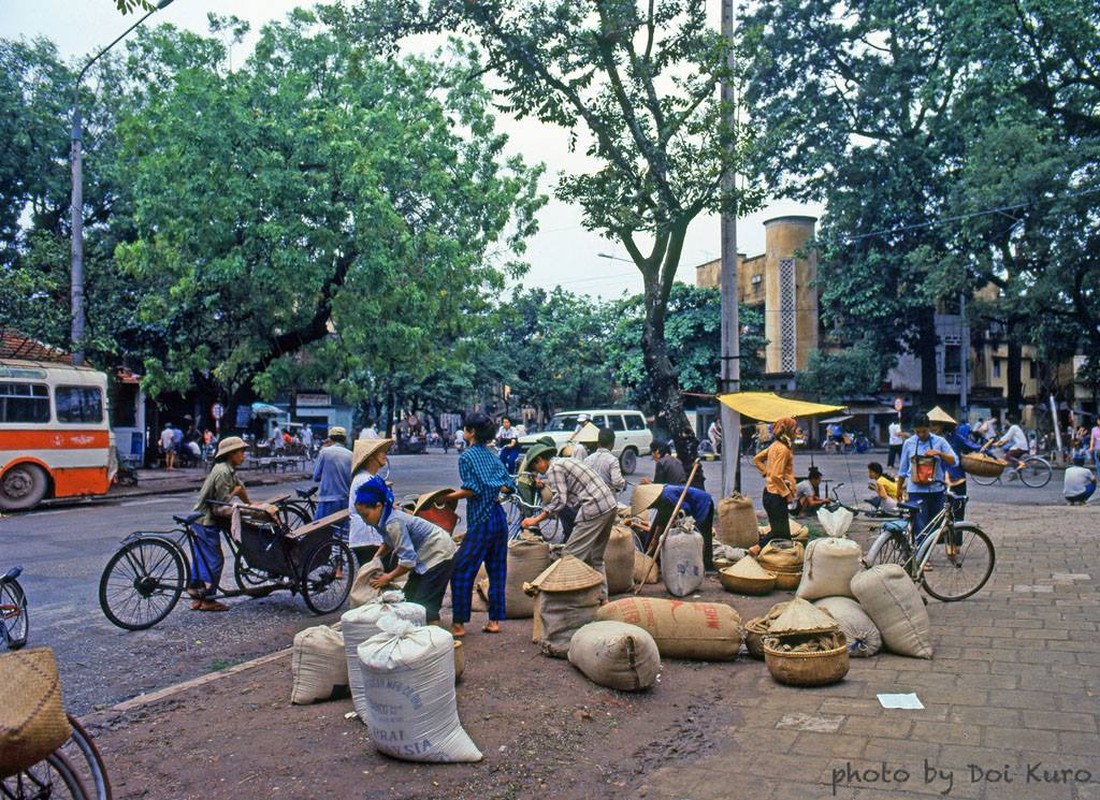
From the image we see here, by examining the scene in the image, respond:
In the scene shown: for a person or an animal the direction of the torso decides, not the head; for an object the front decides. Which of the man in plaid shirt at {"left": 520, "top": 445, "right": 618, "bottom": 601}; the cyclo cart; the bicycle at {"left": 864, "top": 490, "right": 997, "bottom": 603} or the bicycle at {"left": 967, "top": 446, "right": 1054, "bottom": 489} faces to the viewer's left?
the man in plaid shirt

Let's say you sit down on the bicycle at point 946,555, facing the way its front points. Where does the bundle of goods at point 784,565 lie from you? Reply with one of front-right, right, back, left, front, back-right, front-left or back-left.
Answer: back-right

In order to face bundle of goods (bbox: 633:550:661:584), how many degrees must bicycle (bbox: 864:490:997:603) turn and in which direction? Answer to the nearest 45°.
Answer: approximately 135° to its right

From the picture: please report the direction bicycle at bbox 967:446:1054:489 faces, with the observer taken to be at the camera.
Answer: facing to the right of the viewer

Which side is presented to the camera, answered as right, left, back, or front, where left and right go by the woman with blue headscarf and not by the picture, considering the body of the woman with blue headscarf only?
left

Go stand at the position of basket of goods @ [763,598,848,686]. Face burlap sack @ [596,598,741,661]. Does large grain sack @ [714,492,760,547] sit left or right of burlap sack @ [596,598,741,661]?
right

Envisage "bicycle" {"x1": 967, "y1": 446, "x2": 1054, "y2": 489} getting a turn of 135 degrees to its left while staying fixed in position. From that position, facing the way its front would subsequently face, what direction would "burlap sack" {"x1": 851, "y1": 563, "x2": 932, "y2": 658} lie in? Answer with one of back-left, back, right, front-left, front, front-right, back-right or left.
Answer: back-left

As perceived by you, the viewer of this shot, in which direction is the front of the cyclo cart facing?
facing away from the viewer and to the right of the viewer

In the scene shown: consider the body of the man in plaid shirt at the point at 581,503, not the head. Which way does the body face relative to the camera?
to the viewer's left

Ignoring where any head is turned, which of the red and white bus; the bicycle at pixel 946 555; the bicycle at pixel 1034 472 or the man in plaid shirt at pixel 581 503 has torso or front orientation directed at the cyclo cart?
the man in plaid shirt
